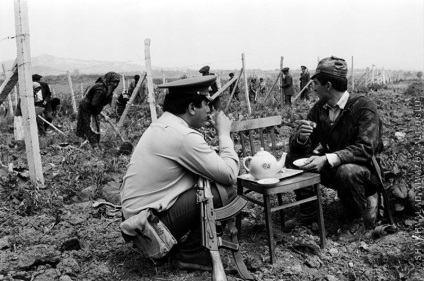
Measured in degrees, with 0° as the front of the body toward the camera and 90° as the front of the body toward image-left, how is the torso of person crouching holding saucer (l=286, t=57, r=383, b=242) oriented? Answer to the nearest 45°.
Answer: approximately 45°

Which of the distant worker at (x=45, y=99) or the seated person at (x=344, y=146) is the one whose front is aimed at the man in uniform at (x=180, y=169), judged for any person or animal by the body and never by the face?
the seated person

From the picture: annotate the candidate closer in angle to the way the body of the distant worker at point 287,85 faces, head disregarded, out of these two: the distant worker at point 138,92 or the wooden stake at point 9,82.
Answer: the distant worker

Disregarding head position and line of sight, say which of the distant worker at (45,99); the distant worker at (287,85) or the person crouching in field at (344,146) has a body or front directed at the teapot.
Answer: the person crouching in field

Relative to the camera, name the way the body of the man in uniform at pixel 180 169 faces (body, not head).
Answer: to the viewer's right

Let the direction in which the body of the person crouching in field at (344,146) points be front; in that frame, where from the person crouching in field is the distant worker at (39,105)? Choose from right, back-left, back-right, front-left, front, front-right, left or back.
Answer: right

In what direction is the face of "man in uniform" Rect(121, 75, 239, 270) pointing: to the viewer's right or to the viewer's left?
to the viewer's right

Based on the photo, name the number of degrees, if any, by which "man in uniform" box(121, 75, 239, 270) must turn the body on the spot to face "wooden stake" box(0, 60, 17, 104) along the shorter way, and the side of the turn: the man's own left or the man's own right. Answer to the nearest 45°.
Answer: approximately 135° to the man's own left

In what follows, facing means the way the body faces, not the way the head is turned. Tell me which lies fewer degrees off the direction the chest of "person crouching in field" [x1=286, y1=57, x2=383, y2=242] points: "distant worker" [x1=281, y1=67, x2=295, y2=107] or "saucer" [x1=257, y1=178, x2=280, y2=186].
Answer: the saucer

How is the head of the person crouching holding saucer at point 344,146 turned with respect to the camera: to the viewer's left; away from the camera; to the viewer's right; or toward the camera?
to the viewer's left

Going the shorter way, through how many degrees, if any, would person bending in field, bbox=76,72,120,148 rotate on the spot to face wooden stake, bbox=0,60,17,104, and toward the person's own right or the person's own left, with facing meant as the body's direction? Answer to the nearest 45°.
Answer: approximately 90° to the person's own right

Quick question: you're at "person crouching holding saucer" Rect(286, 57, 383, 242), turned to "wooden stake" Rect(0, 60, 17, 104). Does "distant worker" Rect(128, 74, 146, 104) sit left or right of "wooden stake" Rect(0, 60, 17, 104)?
right
